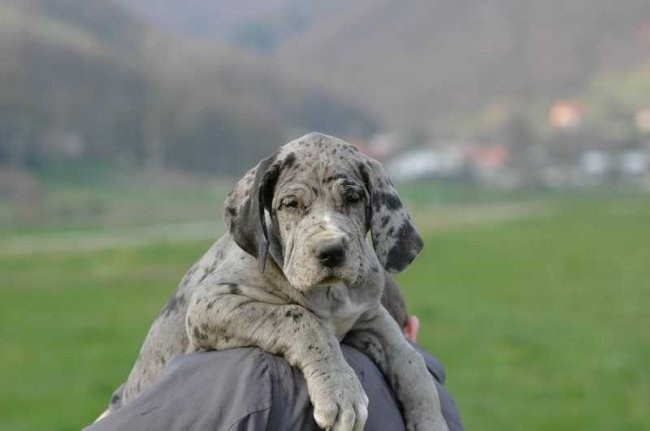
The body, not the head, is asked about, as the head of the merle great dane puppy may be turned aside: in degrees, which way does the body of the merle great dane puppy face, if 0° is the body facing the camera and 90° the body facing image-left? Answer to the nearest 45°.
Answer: approximately 315°
